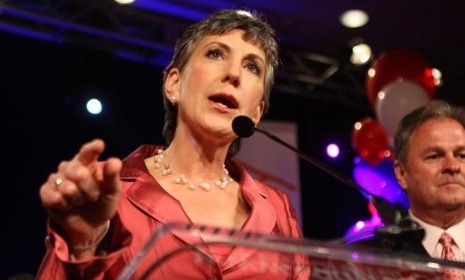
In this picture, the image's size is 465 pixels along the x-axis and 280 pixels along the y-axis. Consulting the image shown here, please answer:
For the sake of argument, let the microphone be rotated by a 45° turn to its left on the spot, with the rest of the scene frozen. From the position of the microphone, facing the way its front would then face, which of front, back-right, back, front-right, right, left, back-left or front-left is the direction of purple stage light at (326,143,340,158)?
back-right

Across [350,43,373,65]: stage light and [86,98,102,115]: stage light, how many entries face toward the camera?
2

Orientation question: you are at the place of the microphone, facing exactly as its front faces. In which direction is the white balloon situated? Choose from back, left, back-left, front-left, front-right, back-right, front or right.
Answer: right

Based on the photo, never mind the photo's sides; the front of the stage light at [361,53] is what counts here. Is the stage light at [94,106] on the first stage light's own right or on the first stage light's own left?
on the first stage light's own right

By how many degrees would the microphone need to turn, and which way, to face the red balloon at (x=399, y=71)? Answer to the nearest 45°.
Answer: approximately 90° to its right

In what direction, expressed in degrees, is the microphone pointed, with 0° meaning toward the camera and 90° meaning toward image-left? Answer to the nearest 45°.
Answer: approximately 90°

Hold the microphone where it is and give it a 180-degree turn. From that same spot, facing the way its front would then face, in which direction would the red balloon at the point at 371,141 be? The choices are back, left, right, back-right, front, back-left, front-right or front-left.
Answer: left

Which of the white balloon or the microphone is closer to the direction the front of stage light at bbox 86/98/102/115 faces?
the microphone

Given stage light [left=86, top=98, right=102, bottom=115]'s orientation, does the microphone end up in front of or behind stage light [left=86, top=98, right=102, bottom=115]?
in front

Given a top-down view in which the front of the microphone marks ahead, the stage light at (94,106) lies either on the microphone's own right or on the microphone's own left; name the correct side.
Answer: on the microphone's own right

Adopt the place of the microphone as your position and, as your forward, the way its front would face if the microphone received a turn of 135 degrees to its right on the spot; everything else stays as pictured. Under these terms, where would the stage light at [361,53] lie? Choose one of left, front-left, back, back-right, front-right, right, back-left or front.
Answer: front-left
